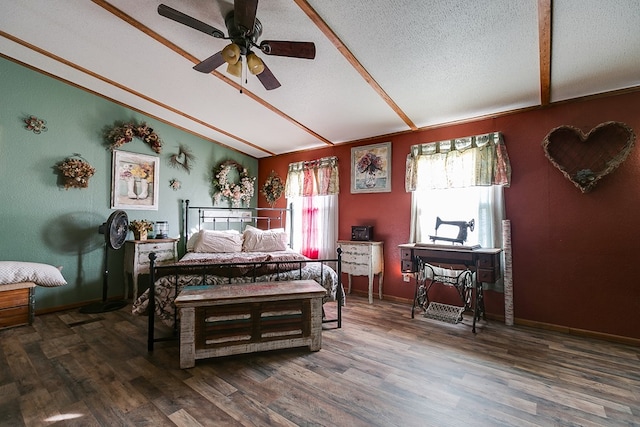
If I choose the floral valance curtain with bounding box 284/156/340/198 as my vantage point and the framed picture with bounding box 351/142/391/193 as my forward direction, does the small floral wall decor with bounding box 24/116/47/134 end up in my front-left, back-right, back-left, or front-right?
back-right

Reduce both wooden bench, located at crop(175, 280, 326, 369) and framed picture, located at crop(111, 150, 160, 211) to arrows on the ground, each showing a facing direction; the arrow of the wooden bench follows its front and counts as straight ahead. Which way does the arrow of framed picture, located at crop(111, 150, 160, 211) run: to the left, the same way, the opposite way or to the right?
to the left

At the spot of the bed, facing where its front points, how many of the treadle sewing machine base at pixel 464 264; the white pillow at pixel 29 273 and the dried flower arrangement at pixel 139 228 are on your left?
1

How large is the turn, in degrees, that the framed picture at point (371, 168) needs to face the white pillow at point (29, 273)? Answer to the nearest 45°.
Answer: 0° — it already faces it

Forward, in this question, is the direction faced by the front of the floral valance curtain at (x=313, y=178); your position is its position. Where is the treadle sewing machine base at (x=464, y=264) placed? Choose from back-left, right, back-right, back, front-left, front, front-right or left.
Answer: left

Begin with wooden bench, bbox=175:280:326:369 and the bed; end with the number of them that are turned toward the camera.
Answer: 2

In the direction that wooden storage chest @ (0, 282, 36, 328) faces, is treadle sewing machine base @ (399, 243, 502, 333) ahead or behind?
ahead

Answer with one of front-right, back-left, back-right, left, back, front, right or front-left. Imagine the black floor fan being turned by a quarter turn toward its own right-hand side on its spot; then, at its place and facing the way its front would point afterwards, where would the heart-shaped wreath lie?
left

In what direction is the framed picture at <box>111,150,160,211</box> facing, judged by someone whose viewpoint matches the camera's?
facing the viewer and to the right of the viewer

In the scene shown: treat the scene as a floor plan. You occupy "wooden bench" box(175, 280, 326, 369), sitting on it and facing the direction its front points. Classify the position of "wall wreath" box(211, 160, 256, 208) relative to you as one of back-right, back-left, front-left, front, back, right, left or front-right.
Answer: back

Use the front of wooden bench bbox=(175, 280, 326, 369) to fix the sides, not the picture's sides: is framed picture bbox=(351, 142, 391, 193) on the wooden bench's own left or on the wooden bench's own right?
on the wooden bench's own left

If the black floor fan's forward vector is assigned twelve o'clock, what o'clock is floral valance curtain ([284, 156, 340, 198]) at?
The floral valance curtain is roughly at 11 o'clock from the black floor fan.

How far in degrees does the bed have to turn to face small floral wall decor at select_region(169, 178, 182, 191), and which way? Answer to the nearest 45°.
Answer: approximately 135° to its right

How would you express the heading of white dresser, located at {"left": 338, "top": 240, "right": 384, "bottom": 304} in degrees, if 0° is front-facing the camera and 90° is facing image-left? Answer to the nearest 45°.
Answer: approximately 45°

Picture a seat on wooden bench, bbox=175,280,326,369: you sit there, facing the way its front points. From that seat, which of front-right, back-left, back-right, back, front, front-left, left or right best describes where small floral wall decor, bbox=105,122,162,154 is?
back-right

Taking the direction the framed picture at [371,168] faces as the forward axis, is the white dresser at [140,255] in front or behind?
in front

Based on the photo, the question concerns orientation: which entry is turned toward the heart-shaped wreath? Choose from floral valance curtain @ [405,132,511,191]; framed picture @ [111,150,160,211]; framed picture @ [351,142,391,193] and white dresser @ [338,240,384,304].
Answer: framed picture @ [111,150,160,211]
